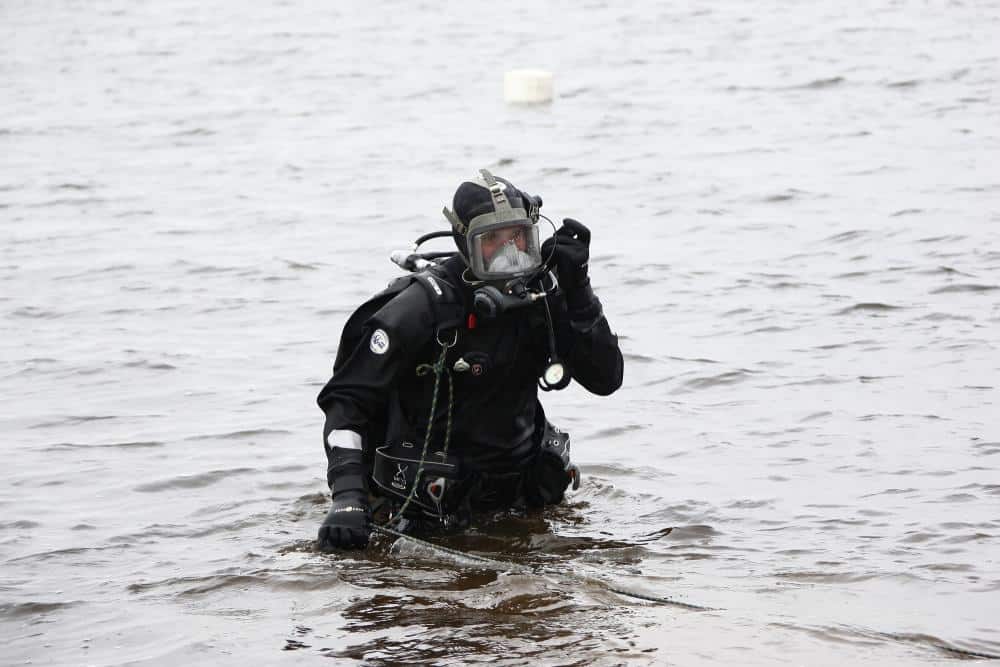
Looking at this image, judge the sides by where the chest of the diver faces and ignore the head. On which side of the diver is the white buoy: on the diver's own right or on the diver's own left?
on the diver's own left

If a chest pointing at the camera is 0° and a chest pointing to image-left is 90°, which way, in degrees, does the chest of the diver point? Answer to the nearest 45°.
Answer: approximately 315°
